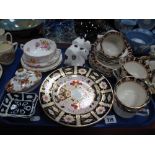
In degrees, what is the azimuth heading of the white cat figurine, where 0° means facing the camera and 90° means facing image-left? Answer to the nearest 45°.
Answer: approximately 0°

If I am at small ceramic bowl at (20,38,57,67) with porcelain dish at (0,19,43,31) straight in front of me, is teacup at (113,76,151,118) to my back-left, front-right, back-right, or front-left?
back-right
